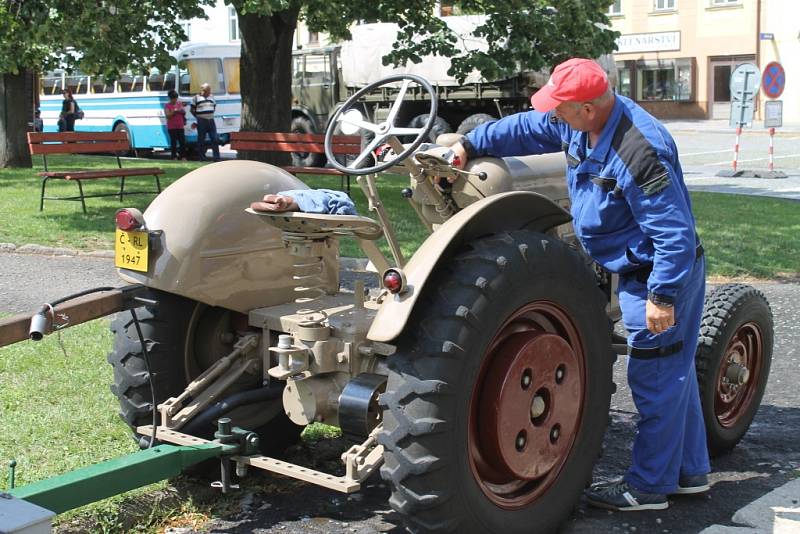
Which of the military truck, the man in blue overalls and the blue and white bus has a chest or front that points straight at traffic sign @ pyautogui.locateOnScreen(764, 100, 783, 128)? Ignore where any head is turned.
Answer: the blue and white bus

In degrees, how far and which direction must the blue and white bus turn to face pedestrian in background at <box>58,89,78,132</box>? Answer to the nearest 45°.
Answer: approximately 180°

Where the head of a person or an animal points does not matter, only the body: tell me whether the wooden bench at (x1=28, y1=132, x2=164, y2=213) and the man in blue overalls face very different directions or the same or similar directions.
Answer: very different directions

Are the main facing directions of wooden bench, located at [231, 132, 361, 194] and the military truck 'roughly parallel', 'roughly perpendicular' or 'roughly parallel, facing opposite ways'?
roughly perpendicular

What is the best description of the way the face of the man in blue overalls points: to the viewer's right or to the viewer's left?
to the viewer's left

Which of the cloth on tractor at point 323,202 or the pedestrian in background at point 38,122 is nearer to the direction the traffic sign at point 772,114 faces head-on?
the cloth on tractor

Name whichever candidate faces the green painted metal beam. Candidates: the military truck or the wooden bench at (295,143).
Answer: the wooden bench

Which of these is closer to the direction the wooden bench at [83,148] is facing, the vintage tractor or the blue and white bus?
the vintage tractor

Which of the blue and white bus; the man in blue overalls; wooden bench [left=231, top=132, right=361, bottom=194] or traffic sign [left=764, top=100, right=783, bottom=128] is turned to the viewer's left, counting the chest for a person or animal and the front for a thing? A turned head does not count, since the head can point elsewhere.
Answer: the man in blue overalls

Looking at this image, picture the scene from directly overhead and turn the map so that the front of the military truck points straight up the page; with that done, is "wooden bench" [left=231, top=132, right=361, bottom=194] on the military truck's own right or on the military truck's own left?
on the military truck's own left

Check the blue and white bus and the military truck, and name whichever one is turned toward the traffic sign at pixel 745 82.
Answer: the blue and white bus

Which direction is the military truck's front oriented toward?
to the viewer's left

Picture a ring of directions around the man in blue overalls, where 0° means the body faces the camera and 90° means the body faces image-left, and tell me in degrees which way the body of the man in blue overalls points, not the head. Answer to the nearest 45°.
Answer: approximately 90°

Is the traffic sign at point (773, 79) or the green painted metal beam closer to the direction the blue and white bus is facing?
the traffic sign
